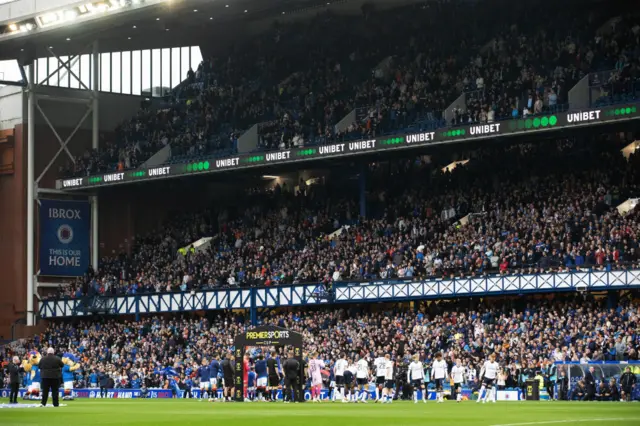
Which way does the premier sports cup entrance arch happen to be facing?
toward the camera

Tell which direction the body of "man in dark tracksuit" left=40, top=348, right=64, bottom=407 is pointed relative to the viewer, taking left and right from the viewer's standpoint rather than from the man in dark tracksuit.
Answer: facing away from the viewer

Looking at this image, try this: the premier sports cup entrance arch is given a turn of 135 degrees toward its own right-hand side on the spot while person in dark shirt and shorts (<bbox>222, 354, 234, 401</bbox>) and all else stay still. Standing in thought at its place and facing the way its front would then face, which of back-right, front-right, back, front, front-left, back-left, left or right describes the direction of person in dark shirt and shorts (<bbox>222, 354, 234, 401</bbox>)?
front

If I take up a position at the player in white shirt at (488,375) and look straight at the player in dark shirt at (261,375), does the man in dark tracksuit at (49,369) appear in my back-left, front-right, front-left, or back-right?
front-left

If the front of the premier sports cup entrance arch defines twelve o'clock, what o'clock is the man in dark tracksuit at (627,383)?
The man in dark tracksuit is roughly at 9 o'clock from the premier sports cup entrance arch.
